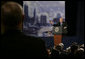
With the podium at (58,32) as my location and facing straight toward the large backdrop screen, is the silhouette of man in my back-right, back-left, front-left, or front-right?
back-left

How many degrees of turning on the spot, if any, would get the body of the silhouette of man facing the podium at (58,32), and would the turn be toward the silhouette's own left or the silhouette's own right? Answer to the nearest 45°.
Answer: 0° — they already face it

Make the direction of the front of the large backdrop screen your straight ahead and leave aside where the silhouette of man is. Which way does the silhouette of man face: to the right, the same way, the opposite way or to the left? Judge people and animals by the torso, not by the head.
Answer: the opposite way

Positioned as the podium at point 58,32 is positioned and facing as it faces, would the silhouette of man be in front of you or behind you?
in front

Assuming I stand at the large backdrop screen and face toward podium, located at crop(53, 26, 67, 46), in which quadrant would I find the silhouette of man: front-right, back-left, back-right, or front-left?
front-right

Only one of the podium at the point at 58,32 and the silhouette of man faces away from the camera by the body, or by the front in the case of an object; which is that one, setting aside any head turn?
the silhouette of man

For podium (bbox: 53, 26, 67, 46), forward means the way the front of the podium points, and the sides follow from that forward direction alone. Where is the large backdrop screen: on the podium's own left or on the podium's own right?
on the podium's own right

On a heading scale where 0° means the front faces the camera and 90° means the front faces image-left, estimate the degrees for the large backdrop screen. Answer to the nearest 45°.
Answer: approximately 0°

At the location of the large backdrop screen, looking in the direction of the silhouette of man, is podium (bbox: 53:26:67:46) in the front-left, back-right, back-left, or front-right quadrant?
front-left

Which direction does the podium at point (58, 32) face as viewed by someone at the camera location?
facing the viewer and to the left of the viewer

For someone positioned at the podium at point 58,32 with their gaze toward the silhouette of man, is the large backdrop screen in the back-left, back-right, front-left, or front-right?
back-right

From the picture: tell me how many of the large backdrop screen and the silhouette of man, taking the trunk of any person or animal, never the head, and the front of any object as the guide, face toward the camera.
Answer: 1

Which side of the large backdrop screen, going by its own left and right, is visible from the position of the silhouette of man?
front

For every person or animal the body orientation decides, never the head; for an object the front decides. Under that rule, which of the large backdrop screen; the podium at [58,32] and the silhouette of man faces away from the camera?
the silhouette of man

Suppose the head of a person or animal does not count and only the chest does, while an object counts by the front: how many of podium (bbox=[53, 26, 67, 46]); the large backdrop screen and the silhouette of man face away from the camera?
1

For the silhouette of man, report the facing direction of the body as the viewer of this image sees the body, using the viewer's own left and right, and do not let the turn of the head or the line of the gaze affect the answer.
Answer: facing away from the viewer
